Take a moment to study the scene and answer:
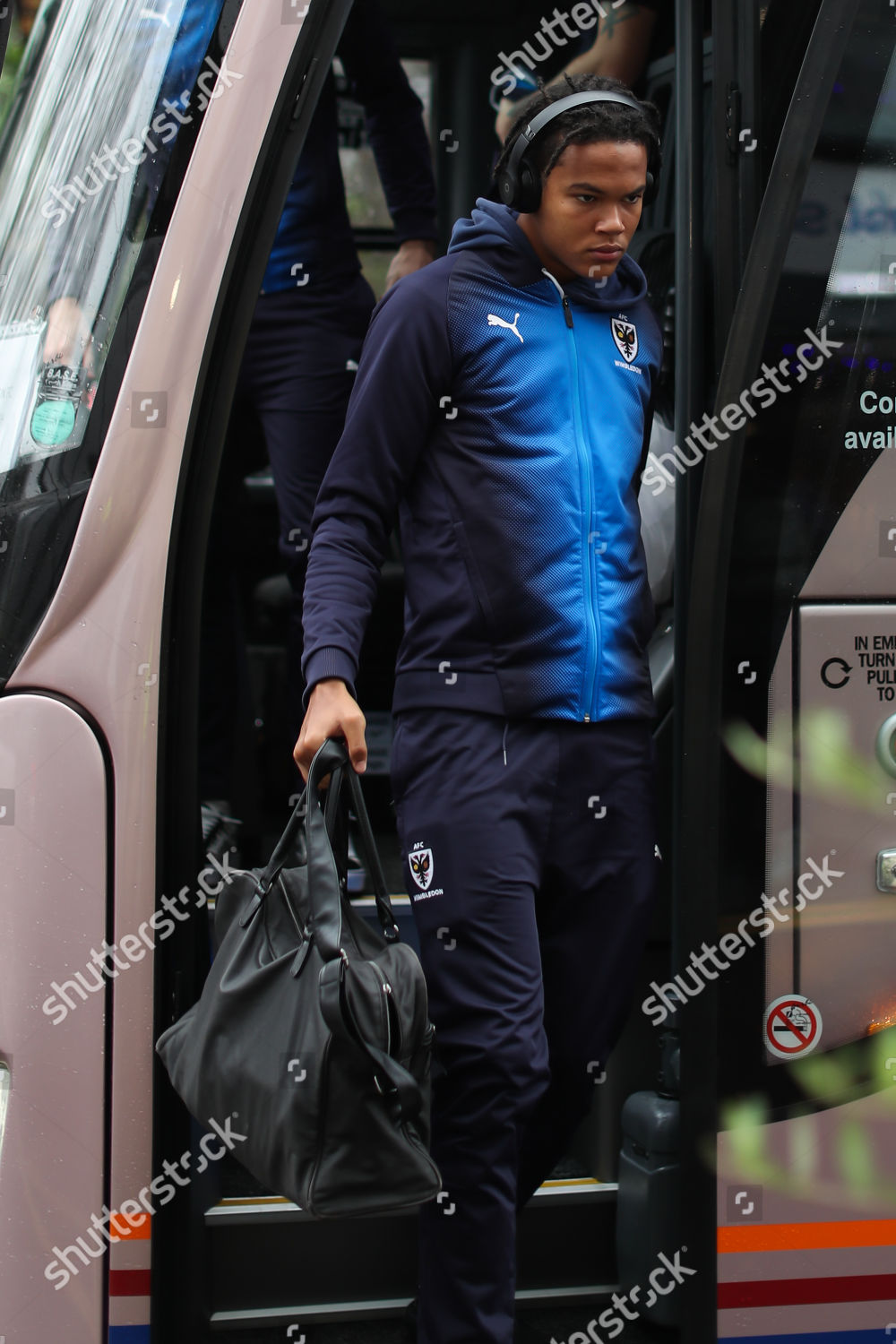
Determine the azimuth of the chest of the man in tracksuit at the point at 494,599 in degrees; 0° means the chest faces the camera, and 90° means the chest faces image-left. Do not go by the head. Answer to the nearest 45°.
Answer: approximately 315°

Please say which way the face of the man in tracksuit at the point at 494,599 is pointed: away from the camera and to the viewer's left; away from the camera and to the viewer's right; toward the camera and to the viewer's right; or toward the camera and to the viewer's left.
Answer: toward the camera and to the viewer's right

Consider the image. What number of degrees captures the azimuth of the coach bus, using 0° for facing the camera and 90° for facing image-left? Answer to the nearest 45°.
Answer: approximately 45°
